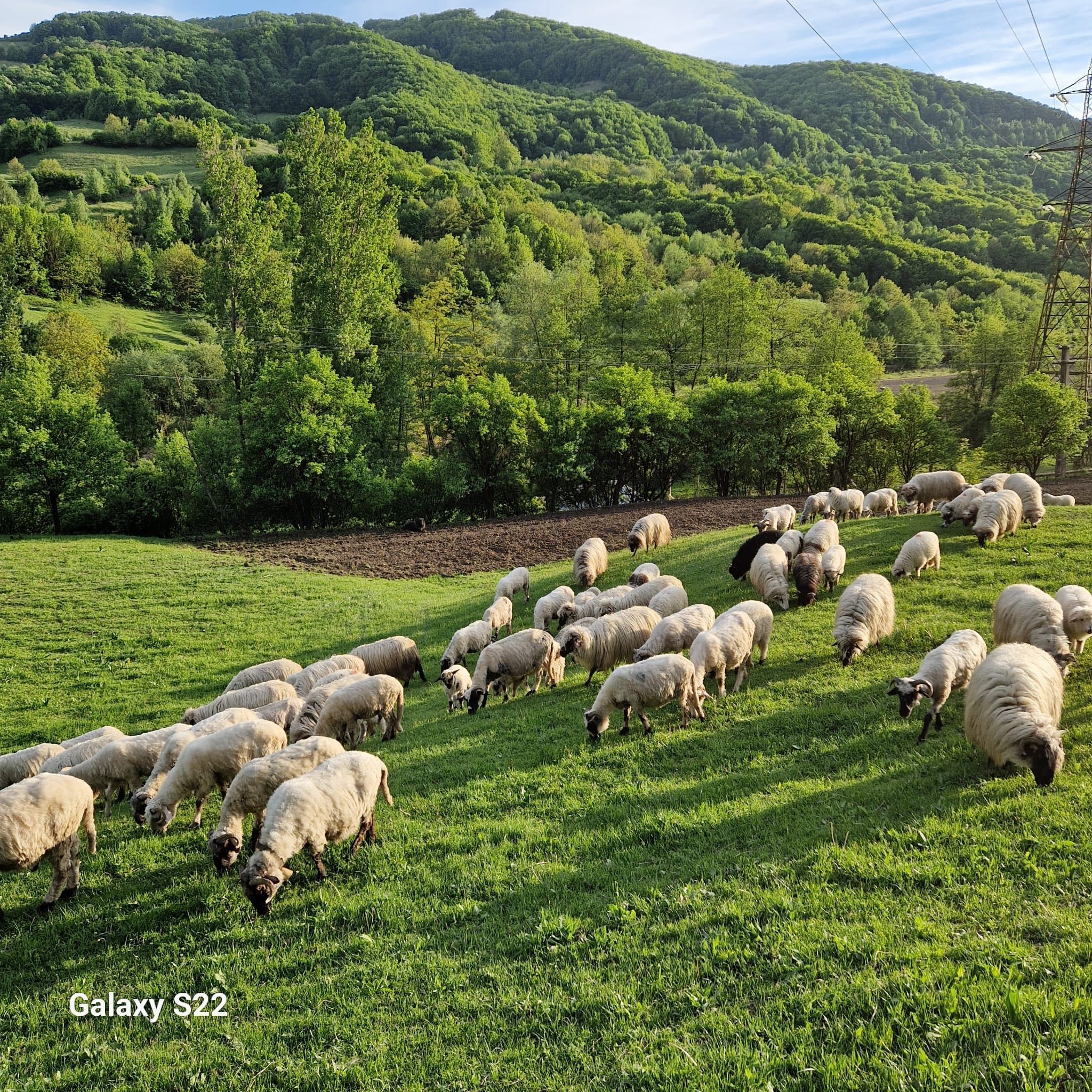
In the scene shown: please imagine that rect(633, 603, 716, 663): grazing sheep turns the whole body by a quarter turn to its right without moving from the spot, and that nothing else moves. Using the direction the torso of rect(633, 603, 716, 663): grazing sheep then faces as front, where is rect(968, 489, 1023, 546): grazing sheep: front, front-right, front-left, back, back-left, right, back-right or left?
right

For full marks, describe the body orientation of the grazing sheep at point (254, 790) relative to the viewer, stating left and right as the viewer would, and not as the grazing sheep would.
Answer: facing the viewer and to the left of the viewer

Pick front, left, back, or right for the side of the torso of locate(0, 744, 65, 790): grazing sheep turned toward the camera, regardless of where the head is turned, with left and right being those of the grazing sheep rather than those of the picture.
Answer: left

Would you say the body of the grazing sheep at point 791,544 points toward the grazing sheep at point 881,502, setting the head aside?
no

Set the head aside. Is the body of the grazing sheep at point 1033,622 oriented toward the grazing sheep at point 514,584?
no

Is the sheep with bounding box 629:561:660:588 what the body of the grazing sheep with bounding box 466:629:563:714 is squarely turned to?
no

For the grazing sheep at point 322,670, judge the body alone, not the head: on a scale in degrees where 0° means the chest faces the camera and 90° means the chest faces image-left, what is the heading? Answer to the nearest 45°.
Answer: approximately 90°

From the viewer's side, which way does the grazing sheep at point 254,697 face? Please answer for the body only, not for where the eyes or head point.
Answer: to the viewer's left

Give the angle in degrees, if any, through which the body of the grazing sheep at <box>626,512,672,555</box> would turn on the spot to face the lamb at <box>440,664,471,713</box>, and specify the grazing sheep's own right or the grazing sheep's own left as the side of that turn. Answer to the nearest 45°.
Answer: approximately 45° to the grazing sheep's own left

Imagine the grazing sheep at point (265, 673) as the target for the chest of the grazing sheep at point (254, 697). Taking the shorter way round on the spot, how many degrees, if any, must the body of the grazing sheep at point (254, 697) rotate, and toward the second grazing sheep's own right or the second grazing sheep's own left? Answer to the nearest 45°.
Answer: approximately 90° to the second grazing sheep's own right

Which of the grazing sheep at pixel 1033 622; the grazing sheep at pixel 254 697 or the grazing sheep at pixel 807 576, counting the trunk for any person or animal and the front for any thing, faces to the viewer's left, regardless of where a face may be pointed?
the grazing sheep at pixel 254 697

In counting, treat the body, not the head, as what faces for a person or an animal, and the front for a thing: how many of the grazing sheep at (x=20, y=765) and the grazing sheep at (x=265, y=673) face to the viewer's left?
2

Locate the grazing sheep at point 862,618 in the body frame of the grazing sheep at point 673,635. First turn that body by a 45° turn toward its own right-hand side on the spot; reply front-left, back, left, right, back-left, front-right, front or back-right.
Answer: back

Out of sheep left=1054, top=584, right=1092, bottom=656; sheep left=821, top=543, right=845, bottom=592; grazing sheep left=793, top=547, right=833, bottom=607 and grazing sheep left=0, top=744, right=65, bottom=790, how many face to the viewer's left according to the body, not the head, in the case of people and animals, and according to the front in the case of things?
1

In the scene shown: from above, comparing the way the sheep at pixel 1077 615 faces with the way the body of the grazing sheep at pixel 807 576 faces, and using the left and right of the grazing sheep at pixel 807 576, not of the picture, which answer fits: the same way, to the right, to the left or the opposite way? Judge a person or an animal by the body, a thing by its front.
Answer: the same way

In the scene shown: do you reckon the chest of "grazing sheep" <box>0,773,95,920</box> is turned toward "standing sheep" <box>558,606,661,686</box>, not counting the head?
no

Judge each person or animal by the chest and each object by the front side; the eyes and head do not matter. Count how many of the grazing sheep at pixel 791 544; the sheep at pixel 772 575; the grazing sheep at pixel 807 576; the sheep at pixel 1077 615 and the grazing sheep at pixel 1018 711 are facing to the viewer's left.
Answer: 0

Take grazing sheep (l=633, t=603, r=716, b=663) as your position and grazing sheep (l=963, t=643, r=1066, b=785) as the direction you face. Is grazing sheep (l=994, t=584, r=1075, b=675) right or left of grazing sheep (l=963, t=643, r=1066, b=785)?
left

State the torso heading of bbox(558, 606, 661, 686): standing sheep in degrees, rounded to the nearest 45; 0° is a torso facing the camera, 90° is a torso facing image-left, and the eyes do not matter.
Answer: approximately 45°

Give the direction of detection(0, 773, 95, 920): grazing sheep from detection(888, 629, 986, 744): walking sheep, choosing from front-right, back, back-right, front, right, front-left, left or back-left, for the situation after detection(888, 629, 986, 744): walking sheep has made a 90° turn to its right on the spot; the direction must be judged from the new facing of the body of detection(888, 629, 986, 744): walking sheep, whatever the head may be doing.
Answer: left
